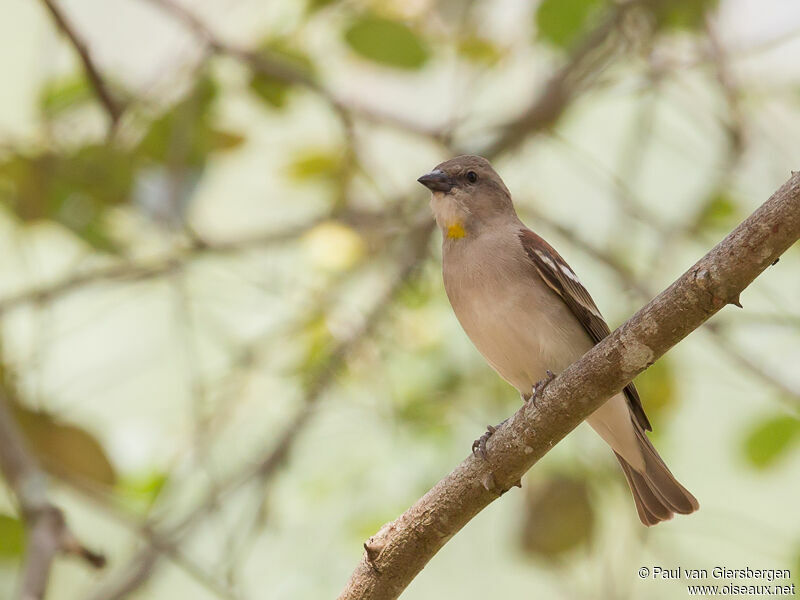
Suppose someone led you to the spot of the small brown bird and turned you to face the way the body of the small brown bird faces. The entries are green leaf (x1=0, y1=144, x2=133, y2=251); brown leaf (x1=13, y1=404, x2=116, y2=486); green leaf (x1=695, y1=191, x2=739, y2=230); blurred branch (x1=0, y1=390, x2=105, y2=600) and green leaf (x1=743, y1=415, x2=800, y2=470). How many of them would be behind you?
2

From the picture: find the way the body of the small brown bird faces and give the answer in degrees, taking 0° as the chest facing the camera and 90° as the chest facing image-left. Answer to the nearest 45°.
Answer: approximately 45°

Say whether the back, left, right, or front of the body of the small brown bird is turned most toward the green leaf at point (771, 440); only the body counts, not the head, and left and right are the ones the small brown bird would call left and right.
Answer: back

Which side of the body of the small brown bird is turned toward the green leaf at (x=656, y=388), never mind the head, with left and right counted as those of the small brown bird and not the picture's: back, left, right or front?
back

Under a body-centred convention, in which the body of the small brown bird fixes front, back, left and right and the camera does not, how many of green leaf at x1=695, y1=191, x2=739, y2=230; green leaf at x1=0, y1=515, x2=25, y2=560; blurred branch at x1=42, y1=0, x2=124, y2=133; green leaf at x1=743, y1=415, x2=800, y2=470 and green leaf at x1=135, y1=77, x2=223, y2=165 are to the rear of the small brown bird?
2
